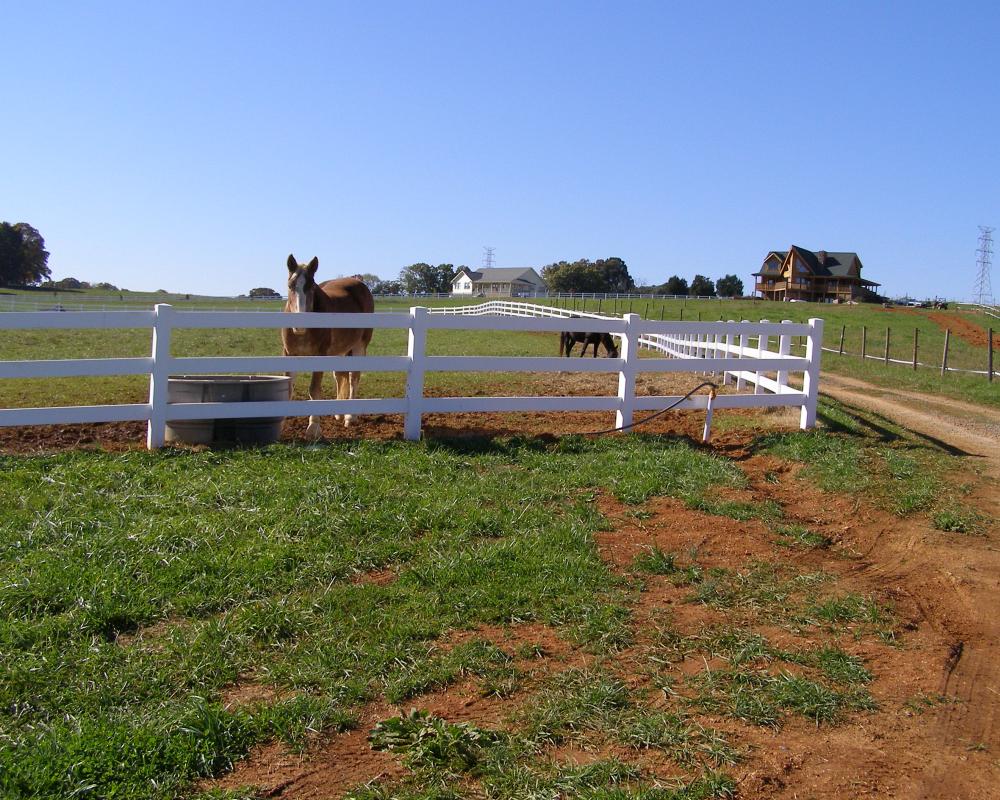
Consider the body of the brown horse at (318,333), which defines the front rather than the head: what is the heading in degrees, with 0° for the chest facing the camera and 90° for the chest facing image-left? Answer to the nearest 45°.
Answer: approximately 45°

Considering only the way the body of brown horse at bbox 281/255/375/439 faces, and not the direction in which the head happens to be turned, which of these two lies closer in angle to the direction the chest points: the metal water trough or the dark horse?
the metal water trough

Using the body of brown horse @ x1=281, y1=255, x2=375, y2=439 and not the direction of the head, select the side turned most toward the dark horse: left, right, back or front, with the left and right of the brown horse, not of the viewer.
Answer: back
